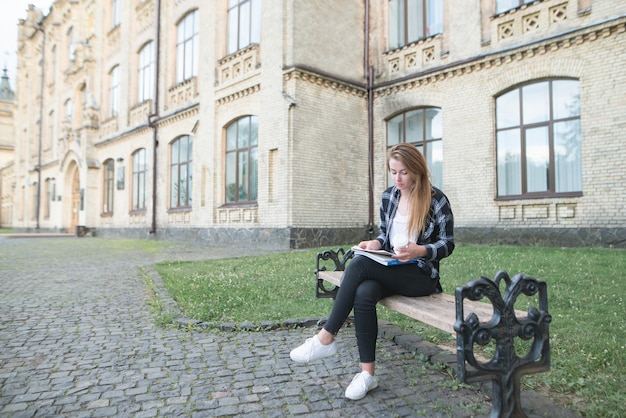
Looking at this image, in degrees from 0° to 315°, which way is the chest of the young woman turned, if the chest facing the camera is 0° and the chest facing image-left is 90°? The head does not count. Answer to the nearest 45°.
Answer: approximately 45°

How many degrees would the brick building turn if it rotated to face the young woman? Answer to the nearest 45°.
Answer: approximately 45° to its left

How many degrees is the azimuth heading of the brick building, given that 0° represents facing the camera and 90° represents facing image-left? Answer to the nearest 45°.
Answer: approximately 45°
